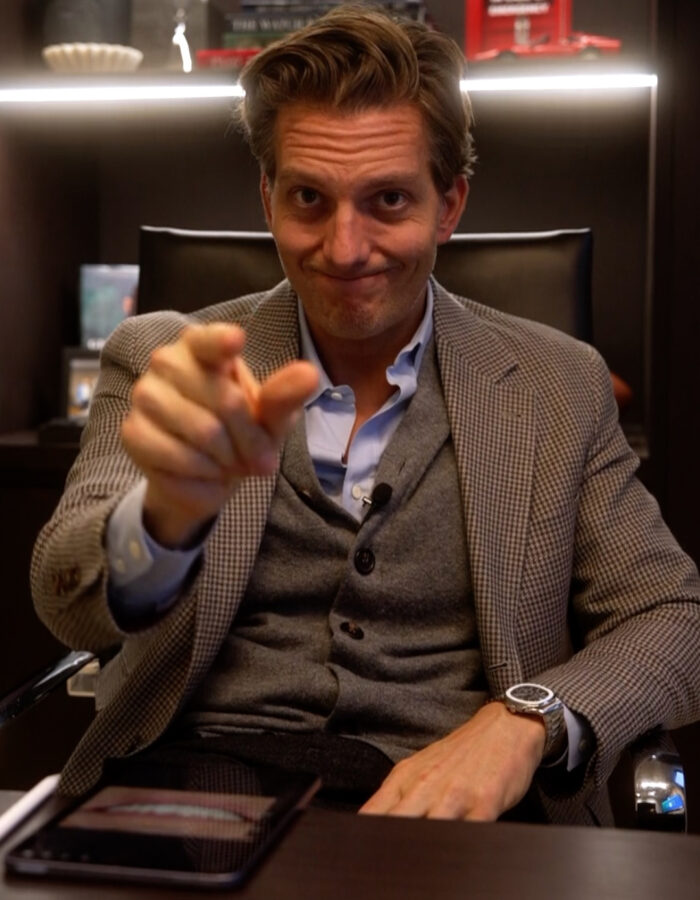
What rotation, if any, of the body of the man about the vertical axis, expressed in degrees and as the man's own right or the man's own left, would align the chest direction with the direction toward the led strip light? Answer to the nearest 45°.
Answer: approximately 180°

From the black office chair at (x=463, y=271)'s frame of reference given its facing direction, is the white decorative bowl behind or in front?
behind

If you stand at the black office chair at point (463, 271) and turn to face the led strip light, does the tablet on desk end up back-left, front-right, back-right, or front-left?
back-left

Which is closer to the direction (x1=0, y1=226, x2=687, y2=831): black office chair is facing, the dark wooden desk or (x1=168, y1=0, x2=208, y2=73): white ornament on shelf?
the dark wooden desk

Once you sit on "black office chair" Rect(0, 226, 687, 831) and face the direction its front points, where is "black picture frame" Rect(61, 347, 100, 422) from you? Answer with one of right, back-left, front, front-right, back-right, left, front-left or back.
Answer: back-right

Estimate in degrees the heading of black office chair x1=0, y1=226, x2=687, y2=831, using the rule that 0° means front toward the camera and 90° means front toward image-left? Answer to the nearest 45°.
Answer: approximately 0°

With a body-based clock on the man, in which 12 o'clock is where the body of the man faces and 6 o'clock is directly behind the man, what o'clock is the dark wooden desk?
The dark wooden desk is roughly at 12 o'clock from the man.

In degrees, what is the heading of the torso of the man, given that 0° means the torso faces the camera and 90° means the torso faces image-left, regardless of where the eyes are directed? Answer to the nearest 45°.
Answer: approximately 0°
